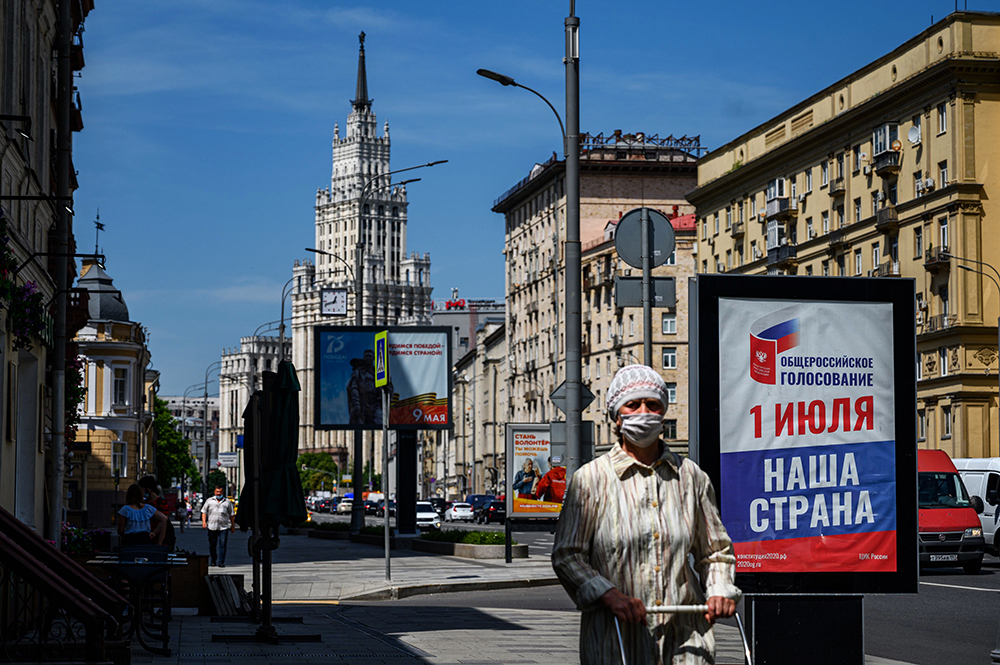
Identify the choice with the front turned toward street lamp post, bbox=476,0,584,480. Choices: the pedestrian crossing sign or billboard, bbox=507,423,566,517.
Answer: the billboard

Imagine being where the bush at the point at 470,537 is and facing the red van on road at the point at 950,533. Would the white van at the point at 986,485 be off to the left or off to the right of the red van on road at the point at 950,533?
left

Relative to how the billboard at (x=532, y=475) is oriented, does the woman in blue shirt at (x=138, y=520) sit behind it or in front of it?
in front

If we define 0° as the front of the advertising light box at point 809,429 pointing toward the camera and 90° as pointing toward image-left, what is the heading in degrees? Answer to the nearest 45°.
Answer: approximately 0°

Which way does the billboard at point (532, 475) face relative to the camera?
toward the camera

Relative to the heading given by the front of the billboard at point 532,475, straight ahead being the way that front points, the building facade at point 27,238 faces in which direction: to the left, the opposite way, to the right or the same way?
to the left

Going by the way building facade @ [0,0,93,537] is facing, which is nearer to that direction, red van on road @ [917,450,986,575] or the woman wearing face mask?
the red van on road

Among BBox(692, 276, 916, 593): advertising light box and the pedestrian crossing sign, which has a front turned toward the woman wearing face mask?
the advertising light box

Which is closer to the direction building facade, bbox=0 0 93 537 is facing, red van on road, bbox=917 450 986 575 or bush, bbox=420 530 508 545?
the red van on road

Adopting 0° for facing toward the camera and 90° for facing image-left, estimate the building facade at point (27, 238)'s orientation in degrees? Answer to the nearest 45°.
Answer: approximately 270°

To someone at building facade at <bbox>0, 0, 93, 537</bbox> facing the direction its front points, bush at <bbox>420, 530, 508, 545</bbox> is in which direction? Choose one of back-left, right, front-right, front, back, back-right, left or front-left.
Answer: front-left

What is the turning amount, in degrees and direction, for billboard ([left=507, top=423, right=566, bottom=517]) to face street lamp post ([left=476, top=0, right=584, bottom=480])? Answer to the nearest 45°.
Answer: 0° — it already faces it
